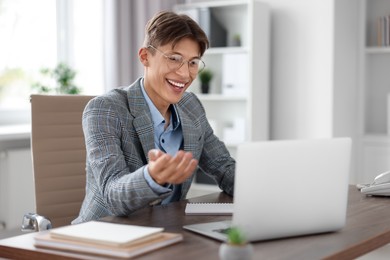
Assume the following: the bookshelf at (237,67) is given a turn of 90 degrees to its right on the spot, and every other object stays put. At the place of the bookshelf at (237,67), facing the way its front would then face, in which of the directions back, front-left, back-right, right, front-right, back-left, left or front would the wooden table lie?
back-left

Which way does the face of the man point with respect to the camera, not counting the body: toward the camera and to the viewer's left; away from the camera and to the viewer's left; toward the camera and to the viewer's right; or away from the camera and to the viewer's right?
toward the camera and to the viewer's right

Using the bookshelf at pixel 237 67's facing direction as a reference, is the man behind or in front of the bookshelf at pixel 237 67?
in front

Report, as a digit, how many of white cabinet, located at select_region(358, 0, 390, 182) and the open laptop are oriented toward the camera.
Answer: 1

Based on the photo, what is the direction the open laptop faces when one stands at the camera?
facing away from the viewer and to the left of the viewer

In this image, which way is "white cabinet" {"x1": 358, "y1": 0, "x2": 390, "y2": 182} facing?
toward the camera

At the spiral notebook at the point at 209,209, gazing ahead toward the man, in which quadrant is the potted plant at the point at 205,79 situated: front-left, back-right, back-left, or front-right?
front-right

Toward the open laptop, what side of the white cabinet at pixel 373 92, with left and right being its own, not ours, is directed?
front

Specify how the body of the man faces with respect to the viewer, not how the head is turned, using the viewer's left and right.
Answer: facing the viewer and to the right of the viewer

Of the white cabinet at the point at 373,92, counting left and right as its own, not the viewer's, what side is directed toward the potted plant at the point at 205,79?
right

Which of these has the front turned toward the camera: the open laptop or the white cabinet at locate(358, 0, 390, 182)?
the white cabinet

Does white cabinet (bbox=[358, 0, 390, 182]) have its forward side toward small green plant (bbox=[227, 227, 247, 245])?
yes

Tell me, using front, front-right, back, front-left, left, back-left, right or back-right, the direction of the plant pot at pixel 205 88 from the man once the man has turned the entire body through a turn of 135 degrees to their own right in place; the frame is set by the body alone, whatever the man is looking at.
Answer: right

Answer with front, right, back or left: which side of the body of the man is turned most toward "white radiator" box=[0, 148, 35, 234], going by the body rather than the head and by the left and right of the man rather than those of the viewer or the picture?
back

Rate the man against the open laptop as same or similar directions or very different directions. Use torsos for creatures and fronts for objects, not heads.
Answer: very different directions
